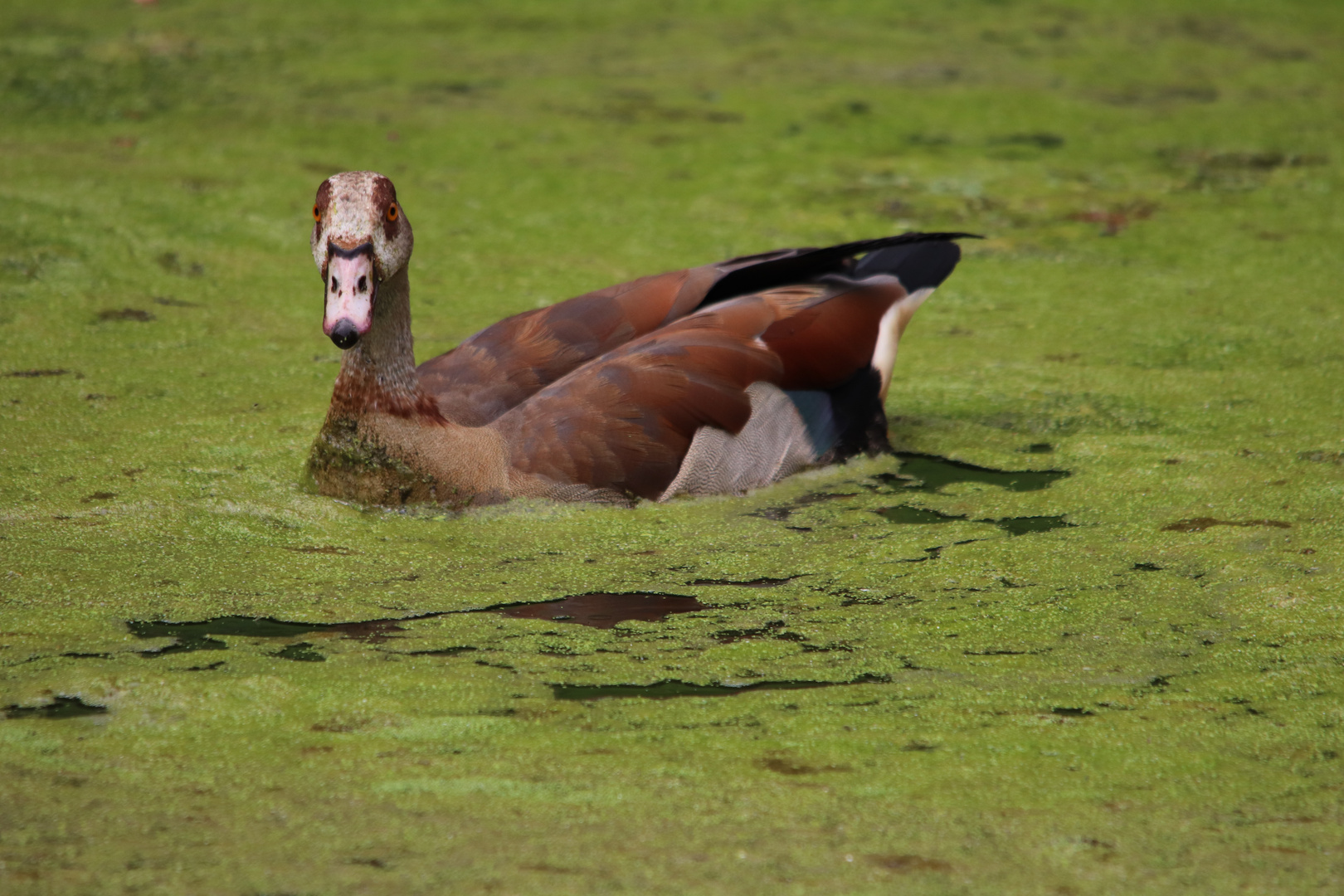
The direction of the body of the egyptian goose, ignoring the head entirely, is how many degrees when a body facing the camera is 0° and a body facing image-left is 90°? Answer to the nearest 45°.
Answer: approximately 45°
